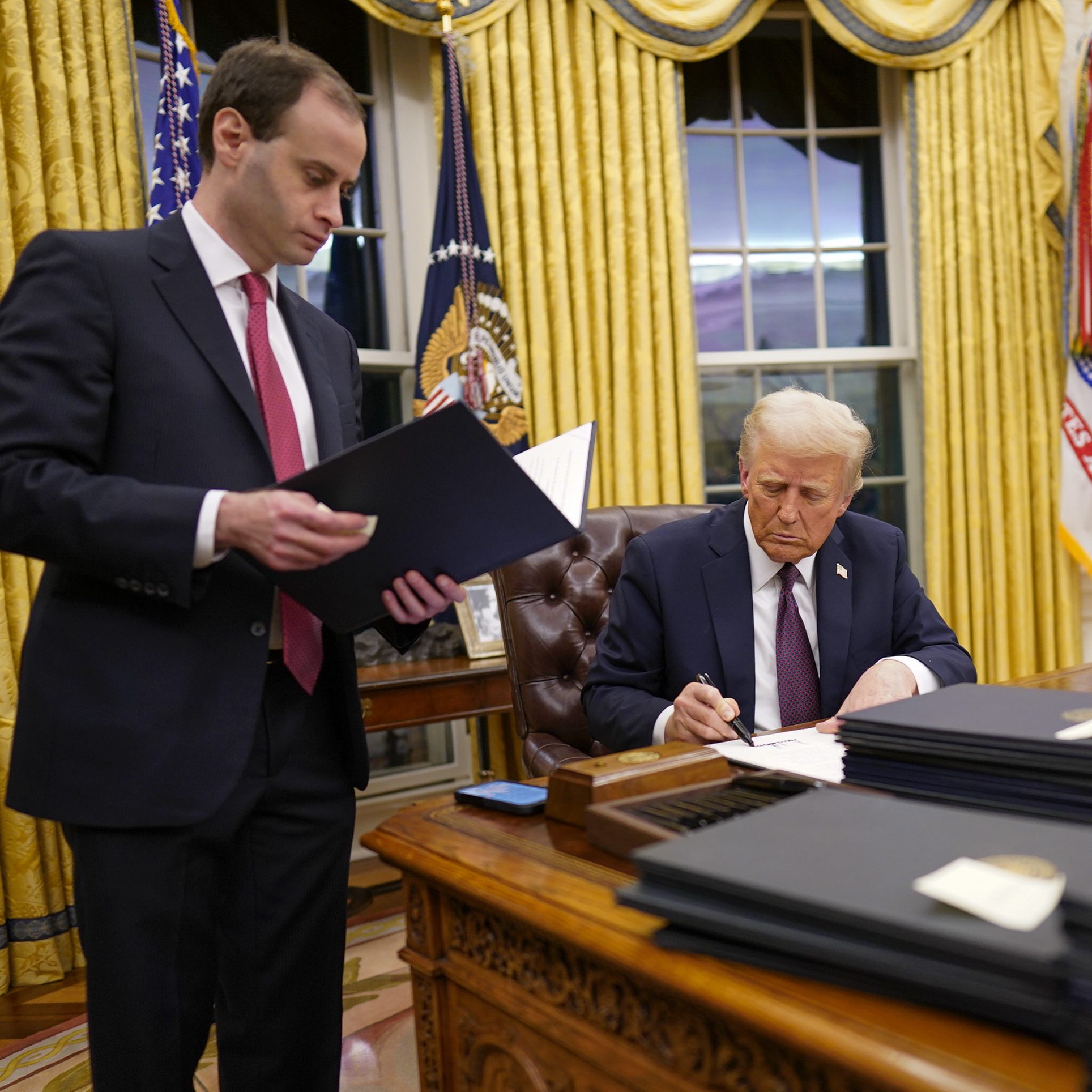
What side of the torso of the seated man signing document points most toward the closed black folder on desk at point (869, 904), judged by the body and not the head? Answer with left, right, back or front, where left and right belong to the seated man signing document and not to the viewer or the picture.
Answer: front

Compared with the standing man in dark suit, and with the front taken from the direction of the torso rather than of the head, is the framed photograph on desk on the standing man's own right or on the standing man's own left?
on the standing man's own left

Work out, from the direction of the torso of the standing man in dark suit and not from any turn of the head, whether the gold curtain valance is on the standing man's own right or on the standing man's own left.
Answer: on the standing man's own left

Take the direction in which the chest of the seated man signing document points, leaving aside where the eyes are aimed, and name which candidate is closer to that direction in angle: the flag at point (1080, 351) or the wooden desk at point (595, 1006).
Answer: the wooden desk

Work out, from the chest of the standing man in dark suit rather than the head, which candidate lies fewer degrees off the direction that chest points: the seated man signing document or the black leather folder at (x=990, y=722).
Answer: the black leather folder

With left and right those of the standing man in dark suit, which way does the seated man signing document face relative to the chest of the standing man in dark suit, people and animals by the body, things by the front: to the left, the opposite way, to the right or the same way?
to the right

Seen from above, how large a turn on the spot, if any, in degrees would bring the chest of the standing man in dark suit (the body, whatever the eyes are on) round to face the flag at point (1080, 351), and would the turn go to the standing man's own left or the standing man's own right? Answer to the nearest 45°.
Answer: approximately 90° to the standing man's own left

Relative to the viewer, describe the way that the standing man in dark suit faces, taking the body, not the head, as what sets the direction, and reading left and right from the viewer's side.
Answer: facing the viewer and to the right of the viewer

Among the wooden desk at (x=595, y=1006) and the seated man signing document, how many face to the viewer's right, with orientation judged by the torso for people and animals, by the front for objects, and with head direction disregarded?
0

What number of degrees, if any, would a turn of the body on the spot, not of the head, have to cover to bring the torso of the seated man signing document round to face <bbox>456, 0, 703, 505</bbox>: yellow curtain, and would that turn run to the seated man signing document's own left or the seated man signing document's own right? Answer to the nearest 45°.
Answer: approximately 180°

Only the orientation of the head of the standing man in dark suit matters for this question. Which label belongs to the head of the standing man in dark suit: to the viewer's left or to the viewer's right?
to the viewer's right
